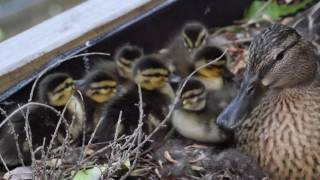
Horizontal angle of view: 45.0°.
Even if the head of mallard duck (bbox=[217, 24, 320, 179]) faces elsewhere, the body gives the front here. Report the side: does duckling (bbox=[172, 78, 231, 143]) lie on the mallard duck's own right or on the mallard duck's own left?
on the mallard duck's own right

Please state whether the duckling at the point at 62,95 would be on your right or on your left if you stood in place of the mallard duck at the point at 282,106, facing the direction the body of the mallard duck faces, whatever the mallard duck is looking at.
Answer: on your right

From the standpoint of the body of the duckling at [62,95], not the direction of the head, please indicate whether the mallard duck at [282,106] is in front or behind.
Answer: in front
